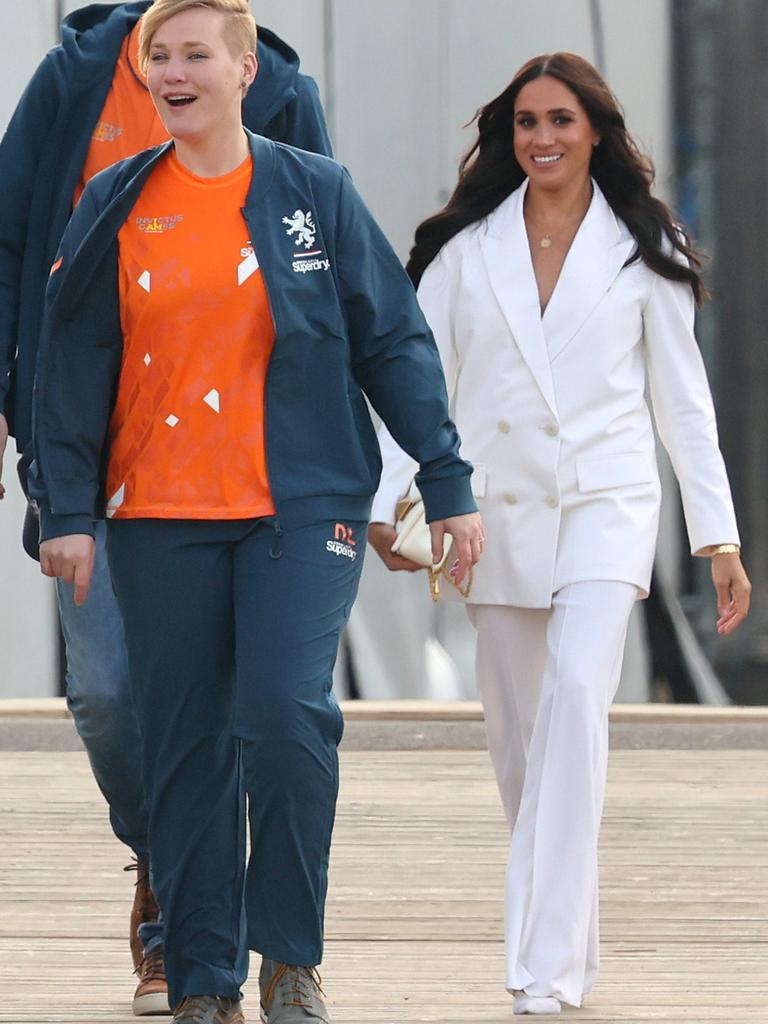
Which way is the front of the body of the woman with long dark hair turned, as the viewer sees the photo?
toward the camera

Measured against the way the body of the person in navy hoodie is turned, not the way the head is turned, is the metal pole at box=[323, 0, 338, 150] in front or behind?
behind

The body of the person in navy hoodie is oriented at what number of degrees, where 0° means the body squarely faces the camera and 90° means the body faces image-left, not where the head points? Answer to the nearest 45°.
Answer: approximately 0°

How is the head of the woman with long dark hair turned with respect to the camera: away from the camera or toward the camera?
toward the camera

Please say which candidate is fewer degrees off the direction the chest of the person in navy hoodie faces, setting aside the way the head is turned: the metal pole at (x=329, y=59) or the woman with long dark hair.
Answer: the woman with long dark hair

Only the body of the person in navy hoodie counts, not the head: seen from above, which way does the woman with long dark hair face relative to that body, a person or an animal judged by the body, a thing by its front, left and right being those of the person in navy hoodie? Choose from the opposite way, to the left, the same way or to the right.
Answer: the same way

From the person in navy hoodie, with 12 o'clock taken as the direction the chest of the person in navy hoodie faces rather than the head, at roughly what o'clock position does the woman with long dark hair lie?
The woman with long dark hair is roughly at 9 o'clock from the person in navy hoodie.

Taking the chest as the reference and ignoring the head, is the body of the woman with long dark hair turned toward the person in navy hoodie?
no

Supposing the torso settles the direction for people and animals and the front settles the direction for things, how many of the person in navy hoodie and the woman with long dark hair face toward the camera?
2

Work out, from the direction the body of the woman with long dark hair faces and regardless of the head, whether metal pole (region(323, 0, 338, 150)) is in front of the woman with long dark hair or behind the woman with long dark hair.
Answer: behind

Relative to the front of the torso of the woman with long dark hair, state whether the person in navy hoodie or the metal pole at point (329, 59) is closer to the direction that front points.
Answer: the person in navy hoodie
